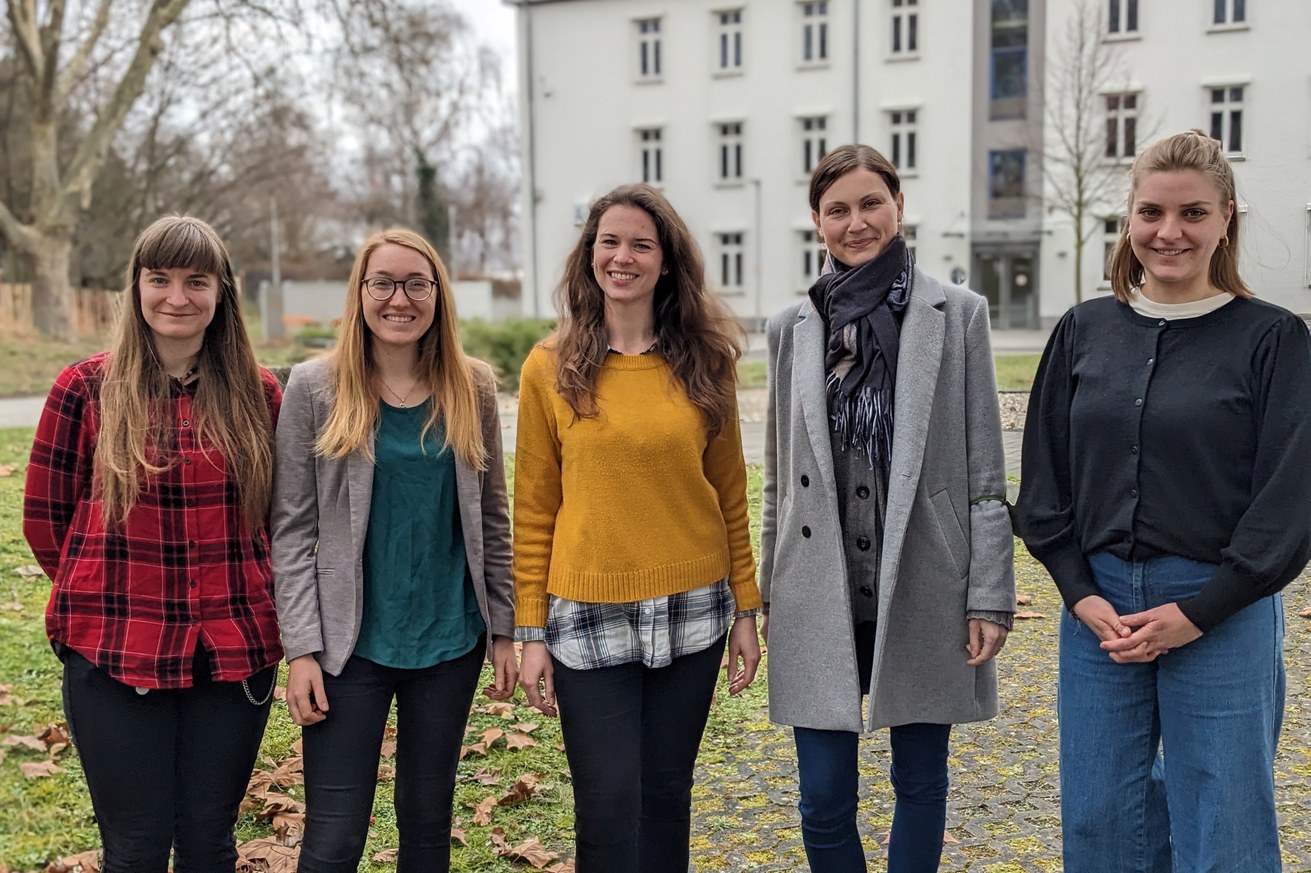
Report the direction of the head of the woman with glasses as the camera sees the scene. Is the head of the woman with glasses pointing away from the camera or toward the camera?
toward the camera

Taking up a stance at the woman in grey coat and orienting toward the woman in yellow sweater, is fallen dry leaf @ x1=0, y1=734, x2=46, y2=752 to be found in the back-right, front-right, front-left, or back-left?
front-right

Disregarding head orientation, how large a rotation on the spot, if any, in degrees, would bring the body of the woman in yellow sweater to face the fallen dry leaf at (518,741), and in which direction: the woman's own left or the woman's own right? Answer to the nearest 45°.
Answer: approximately 180°

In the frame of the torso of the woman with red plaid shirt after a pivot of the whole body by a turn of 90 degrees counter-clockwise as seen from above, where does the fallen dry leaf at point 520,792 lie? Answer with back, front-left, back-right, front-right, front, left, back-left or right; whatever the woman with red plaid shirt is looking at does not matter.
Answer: front-left

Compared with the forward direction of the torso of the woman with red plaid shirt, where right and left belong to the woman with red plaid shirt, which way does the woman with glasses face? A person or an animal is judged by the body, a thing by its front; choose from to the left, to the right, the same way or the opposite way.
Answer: the same way

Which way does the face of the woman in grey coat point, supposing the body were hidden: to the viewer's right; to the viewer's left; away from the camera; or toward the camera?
toward the camera

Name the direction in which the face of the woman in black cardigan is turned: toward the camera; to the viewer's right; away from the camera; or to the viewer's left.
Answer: toward the camera

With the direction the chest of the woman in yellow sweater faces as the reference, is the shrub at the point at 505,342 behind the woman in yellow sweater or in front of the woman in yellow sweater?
behind

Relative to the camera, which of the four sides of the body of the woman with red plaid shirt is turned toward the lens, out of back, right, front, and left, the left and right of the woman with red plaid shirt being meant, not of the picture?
front

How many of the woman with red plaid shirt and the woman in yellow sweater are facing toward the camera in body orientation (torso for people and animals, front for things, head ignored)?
2

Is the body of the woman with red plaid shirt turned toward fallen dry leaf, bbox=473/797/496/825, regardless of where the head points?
no

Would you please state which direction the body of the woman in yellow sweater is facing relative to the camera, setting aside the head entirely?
toward the camera

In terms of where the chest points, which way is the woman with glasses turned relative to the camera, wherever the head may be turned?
toward the camera

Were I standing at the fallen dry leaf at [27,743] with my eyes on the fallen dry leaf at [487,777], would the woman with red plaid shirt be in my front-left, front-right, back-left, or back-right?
front-right

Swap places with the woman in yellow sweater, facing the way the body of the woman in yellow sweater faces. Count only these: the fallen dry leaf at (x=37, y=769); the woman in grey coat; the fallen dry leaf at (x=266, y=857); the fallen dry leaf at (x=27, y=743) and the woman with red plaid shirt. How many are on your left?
1
